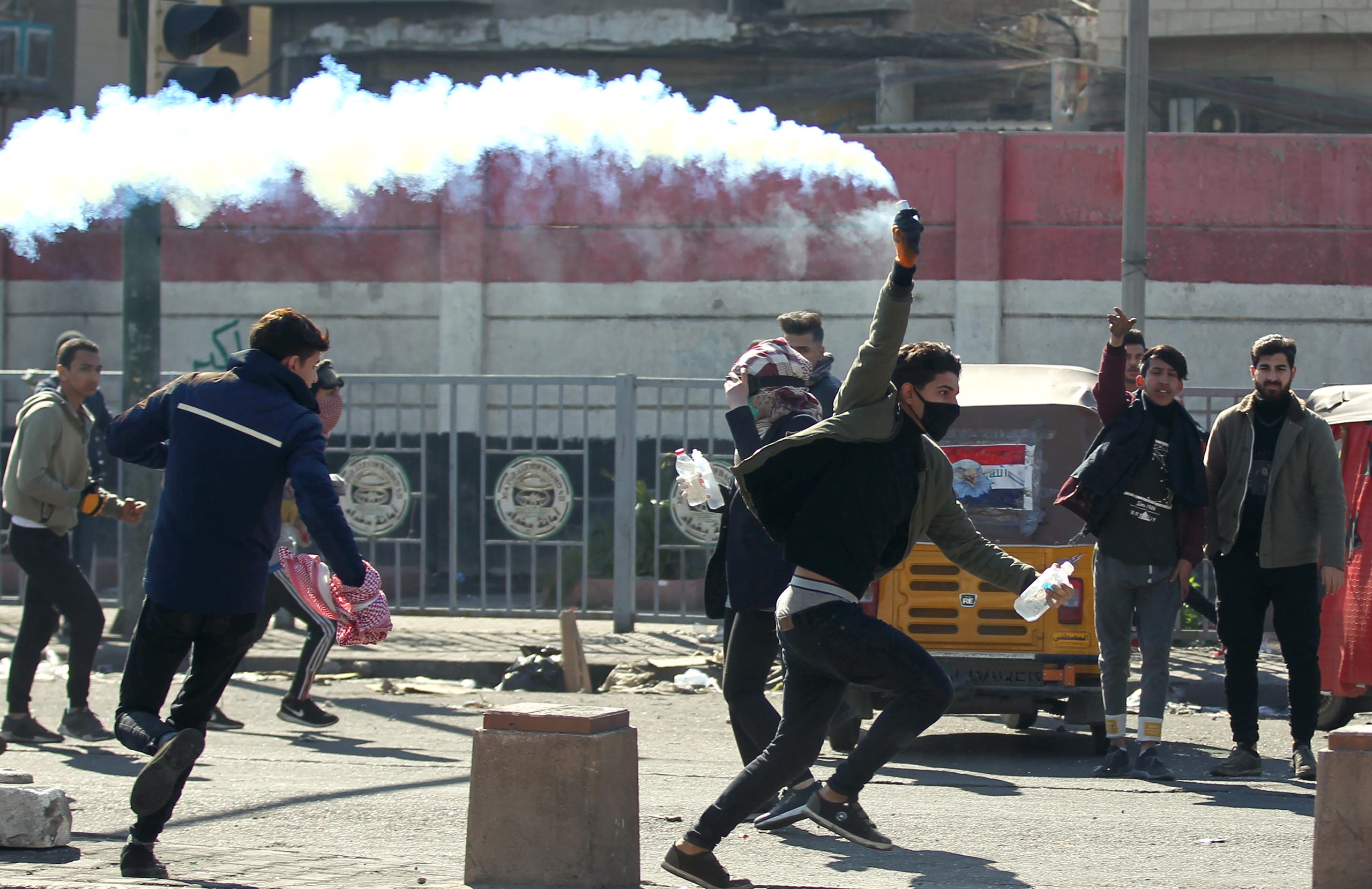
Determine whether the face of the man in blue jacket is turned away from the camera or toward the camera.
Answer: away from the camera

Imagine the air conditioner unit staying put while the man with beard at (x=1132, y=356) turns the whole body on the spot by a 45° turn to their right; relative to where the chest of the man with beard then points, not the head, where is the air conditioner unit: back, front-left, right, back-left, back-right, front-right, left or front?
back-right

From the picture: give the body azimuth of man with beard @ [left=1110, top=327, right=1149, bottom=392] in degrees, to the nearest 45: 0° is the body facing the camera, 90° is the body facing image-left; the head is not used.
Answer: approximately 0°

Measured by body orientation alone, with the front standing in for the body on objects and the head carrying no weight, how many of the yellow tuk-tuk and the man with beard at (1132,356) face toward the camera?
1

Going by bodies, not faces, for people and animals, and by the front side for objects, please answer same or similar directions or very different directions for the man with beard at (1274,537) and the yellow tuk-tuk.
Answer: very different directions

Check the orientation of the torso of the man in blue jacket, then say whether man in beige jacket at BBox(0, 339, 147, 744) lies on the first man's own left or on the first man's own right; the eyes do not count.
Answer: on the first man's own left

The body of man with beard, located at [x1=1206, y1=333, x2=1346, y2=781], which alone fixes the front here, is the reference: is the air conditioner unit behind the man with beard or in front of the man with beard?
behind

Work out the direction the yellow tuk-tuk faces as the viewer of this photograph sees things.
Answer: facing away from the viewer

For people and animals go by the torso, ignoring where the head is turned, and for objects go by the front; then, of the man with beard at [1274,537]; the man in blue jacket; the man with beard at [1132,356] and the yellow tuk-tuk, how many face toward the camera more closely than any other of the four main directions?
2
